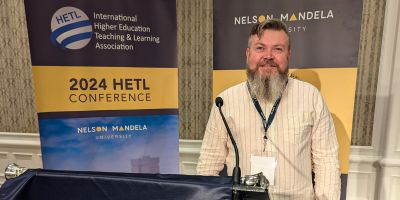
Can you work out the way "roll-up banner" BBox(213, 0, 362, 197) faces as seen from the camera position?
facing the viewer

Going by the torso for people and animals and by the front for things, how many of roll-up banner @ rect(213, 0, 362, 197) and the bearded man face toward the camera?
2

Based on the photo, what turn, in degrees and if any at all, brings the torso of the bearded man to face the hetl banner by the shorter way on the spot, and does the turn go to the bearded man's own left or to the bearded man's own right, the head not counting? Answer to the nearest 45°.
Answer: approximately 90° to the bearded man's own right

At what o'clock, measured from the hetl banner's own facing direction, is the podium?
The podium is roughly at 12 o'clock from the hetl banner.

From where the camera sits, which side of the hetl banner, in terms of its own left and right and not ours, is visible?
front

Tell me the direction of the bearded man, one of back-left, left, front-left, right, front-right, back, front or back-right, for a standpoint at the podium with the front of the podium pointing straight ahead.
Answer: back-left

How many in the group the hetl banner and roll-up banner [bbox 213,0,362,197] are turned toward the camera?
2

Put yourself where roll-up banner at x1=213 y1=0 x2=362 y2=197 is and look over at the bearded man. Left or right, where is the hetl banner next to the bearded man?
right

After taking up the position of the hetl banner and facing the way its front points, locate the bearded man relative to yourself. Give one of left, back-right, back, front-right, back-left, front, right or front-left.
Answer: front-left

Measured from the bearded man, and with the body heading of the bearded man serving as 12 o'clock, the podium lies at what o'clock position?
The podium is roughly at 1 o'clock from the bearded man.
